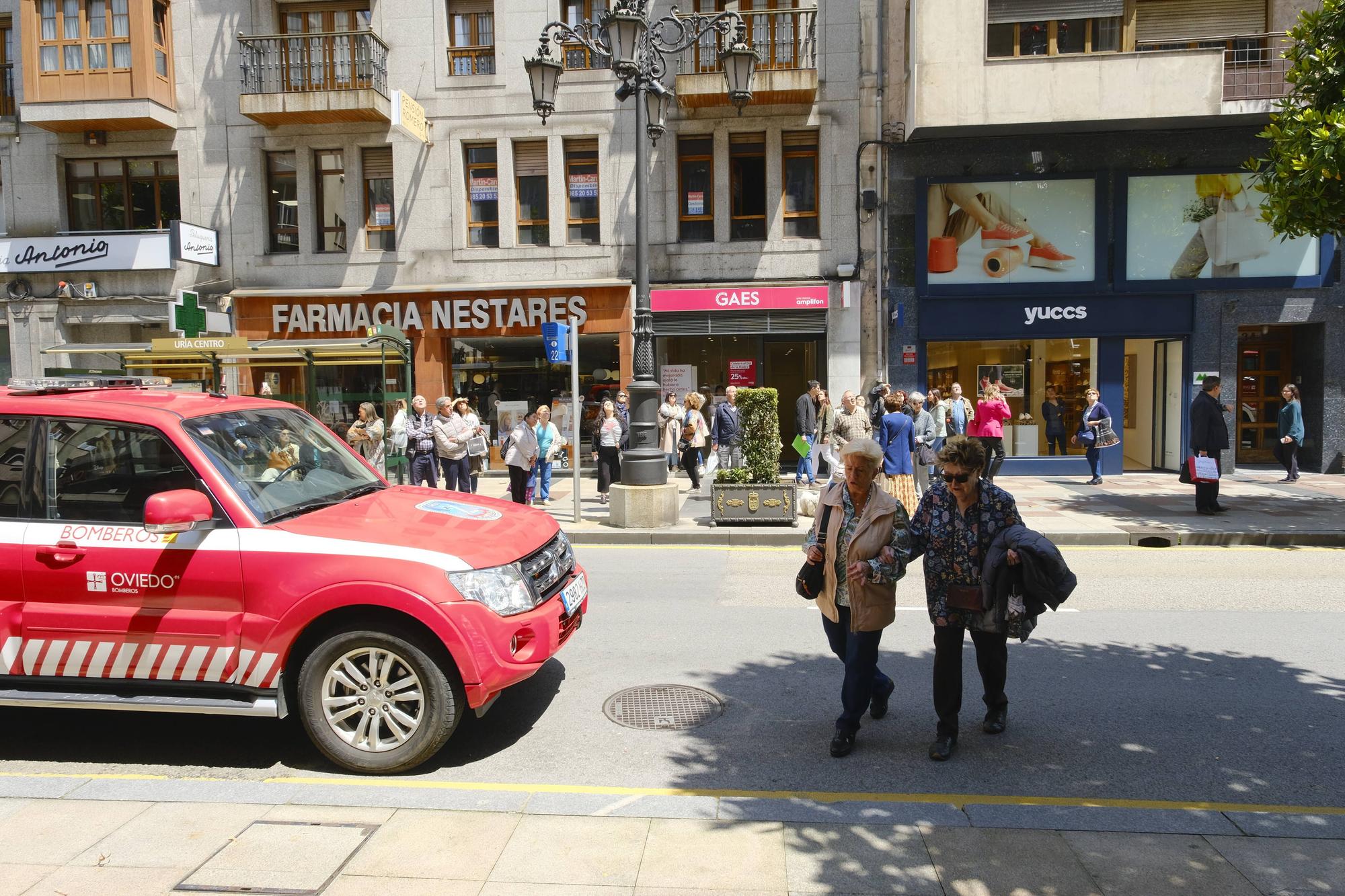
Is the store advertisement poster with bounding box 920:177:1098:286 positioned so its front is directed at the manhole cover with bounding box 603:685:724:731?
yes
